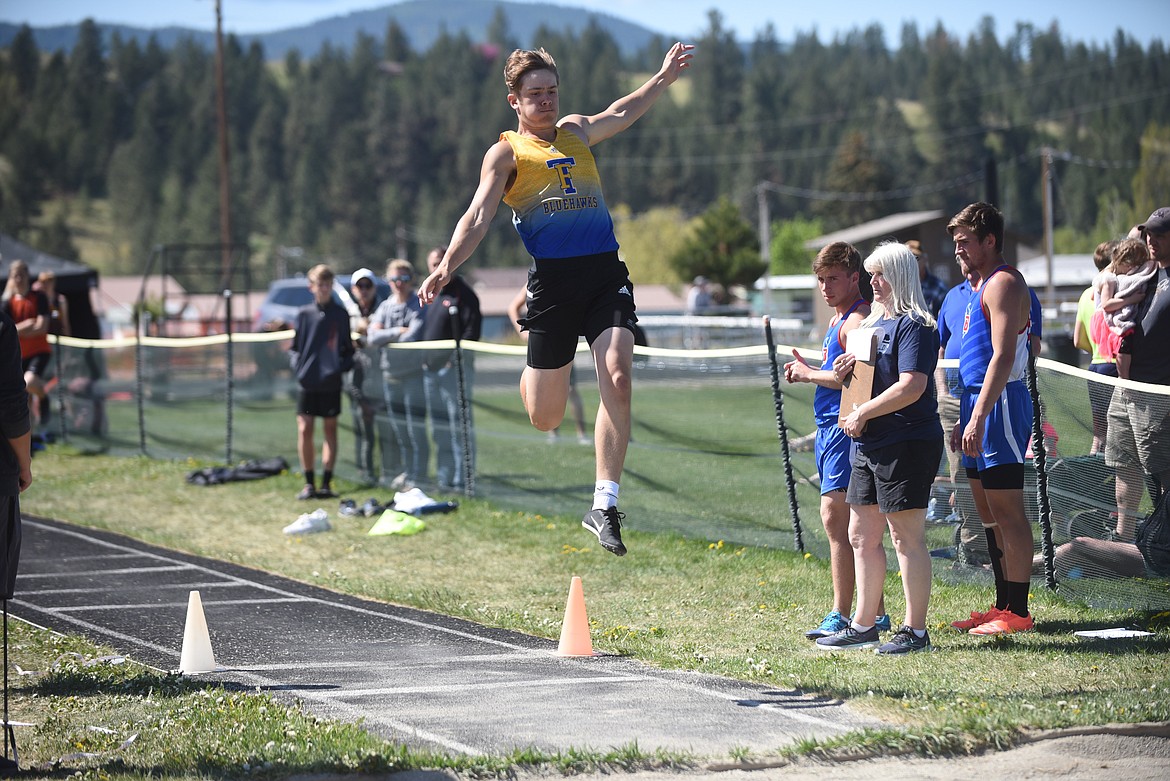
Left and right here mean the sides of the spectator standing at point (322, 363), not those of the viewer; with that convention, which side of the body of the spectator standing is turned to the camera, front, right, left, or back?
front

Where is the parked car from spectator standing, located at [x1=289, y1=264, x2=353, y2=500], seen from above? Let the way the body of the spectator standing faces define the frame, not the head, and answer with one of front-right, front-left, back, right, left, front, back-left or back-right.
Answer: back

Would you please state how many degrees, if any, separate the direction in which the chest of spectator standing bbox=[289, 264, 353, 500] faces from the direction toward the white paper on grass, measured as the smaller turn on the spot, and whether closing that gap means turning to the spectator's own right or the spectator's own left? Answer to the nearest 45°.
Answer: approximately 45° to the spectator's own left

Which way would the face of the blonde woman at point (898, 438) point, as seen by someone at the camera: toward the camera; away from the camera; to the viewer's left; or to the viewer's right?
to the viewer's left

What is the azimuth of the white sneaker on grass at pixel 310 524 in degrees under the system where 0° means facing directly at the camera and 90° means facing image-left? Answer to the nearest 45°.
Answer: approximately 90°

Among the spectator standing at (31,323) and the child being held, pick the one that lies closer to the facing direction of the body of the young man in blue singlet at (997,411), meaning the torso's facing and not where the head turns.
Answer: the spectator standing

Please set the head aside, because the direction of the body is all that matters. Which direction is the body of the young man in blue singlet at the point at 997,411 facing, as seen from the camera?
to the viewer's left

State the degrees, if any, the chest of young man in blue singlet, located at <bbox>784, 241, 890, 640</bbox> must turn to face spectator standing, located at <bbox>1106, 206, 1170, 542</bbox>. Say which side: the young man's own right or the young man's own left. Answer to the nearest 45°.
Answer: approximately 135° to the young man's own left

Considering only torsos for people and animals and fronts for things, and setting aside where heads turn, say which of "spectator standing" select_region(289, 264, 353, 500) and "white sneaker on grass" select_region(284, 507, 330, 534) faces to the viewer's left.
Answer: the white sneaker on grass

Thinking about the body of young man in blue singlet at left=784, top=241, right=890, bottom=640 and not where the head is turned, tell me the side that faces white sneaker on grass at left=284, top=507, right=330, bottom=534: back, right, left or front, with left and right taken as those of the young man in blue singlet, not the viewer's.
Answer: right

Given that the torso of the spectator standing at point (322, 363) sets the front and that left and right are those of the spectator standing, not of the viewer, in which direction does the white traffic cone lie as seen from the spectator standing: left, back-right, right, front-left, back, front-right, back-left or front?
front

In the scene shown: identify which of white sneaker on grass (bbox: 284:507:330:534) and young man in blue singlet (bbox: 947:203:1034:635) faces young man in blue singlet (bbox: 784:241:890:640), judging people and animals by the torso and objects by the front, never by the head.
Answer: young man in blue singlet (bbox: 947:203:1034:635)

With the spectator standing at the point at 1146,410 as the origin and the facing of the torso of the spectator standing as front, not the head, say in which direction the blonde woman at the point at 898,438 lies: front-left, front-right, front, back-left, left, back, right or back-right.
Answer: front
